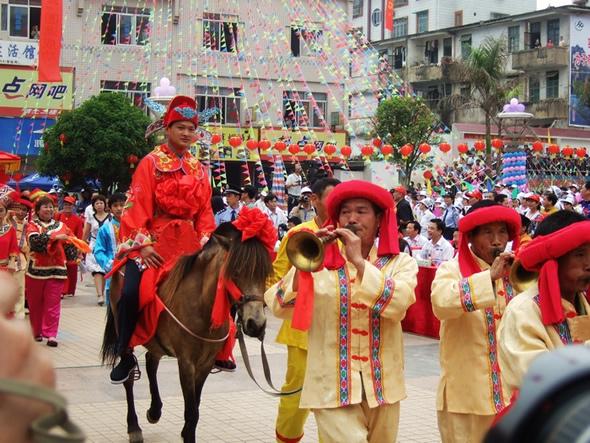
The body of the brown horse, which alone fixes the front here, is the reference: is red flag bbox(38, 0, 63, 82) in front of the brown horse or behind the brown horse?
behind

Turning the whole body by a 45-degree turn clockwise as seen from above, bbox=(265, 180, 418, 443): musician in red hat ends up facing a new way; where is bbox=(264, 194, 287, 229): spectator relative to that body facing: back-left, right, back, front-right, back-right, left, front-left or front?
back-right

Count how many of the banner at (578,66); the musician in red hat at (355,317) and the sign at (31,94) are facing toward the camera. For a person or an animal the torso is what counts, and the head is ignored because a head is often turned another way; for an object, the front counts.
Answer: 3

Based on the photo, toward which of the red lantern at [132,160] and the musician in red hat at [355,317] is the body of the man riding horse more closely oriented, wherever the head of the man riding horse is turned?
the musician in red hat

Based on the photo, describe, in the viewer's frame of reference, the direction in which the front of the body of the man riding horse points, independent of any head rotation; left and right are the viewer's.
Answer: facing the viewer and to the right of the viewer

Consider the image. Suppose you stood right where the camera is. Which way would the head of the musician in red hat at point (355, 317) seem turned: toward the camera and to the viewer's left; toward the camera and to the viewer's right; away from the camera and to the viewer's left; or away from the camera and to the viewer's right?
toward the camera and to the viewer's left

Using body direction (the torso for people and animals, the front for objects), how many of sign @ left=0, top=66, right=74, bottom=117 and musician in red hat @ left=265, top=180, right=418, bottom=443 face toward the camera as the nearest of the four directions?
2

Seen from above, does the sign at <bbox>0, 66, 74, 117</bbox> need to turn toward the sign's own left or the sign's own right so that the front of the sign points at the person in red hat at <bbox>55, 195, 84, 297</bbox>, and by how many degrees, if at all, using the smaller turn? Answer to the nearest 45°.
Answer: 0° — it already faces them

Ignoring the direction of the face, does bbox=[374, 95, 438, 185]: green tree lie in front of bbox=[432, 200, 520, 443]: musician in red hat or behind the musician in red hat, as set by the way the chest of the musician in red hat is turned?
behind

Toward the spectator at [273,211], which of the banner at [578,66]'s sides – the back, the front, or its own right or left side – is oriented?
front

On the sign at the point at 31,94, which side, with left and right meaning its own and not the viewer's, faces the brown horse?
front

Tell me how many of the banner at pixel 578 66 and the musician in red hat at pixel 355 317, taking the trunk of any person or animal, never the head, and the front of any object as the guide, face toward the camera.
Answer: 2
